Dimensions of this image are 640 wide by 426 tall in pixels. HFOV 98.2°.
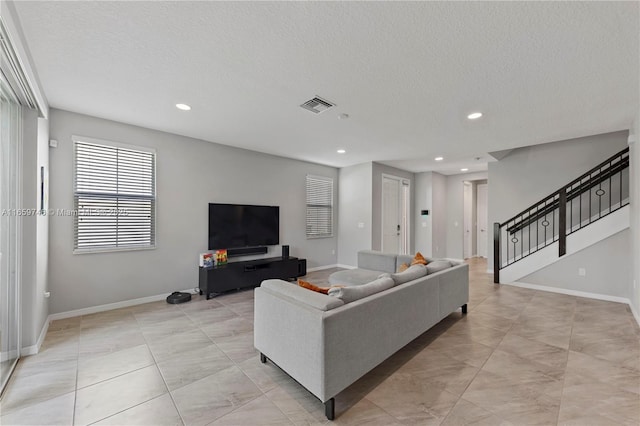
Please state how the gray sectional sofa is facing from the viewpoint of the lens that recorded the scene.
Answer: facing away from the viewer and to the left of the viewer

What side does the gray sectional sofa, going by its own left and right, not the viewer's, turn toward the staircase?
right

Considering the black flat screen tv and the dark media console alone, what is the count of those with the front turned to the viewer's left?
0

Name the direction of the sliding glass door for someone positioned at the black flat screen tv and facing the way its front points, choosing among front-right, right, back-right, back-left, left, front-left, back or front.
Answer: right

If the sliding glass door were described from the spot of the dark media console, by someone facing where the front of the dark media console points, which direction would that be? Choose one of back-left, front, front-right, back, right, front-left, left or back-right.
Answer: right

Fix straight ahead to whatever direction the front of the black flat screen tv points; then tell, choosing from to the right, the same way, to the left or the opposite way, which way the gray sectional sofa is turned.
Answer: the opposite way

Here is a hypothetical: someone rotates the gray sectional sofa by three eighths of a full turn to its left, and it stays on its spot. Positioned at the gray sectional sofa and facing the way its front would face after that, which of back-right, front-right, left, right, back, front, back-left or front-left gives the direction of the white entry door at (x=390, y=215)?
back

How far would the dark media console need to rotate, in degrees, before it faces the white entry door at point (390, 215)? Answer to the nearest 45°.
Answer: approximately 90° to its left

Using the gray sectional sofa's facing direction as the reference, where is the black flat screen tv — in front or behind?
in front

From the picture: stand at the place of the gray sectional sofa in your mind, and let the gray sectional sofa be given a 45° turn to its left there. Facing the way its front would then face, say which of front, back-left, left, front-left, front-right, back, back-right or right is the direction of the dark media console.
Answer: front-right

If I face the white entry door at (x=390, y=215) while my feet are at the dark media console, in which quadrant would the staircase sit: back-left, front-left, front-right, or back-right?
front-right

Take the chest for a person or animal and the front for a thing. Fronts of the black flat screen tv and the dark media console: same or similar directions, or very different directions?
same or similar directions

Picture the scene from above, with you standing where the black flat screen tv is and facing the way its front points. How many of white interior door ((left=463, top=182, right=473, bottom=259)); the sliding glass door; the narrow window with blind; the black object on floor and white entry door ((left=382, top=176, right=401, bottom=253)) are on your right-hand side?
2

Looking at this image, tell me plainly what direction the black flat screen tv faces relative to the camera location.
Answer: facing the viewer and to the right of the viewer

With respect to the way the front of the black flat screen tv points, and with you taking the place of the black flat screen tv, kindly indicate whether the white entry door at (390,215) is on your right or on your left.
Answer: on your left

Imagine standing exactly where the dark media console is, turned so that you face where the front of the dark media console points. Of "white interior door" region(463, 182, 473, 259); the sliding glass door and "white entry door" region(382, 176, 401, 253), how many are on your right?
1

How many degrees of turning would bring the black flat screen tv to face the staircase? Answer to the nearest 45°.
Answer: approximately 45° to its left

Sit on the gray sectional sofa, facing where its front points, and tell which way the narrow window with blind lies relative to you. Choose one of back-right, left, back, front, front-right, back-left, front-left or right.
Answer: front-right
